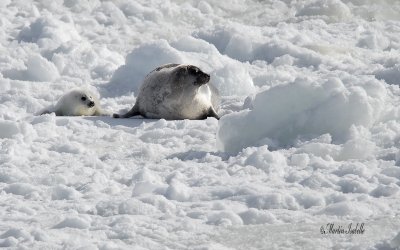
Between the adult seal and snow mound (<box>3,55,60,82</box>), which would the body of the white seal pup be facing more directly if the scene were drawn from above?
the adult seal

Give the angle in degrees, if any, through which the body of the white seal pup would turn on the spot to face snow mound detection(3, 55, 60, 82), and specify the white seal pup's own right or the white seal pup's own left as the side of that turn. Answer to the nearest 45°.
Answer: approximately 180°

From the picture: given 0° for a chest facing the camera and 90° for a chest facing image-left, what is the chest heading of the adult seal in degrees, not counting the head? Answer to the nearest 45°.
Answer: approximately 315°

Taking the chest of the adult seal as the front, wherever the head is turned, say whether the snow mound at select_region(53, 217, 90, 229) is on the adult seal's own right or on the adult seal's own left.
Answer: on the adult seal's own right

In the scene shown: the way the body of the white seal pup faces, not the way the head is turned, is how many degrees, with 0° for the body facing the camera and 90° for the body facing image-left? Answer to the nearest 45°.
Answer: approximately 315°

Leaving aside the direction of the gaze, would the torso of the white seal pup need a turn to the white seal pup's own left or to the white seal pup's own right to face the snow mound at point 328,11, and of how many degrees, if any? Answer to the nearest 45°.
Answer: approximately 90° to the white seal pup's own left

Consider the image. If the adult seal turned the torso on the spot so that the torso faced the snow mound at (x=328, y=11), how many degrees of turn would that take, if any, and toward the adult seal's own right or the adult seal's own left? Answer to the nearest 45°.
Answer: approximately 90° to the adult seal's own left
